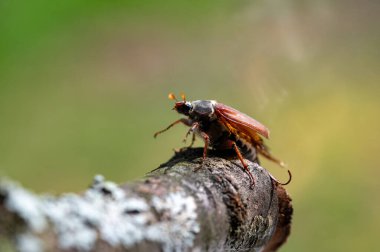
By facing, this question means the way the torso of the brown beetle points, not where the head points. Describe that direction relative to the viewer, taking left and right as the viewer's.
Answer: facing to the left of the viewer
